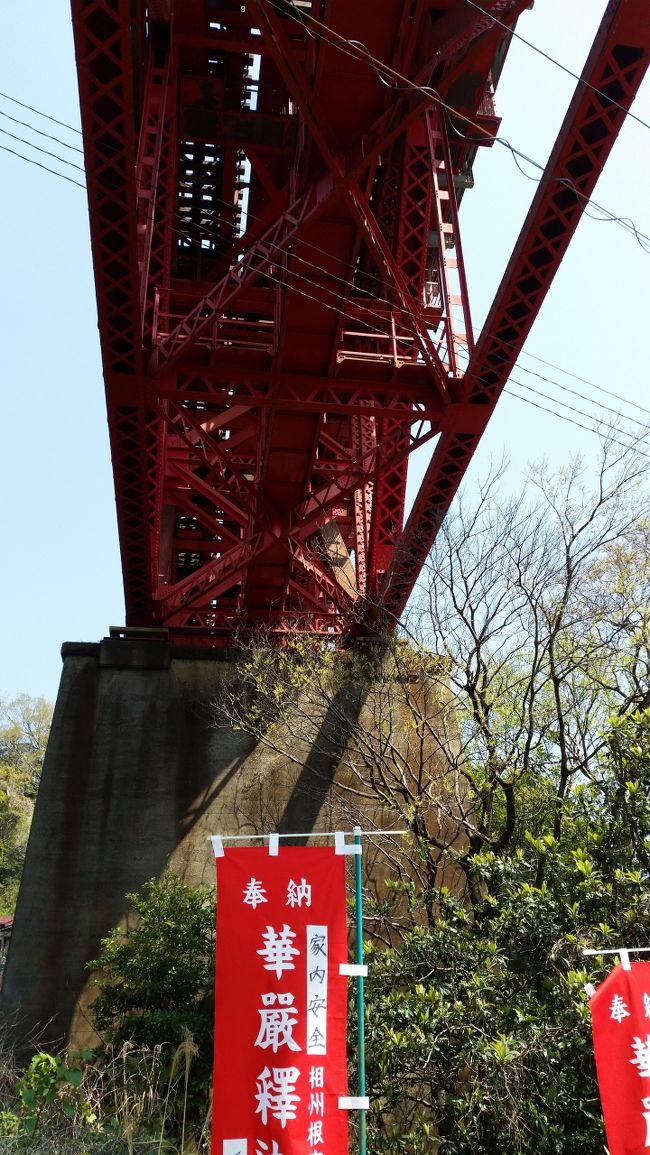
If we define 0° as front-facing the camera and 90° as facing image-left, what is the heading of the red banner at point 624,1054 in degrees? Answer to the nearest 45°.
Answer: approximately 0°

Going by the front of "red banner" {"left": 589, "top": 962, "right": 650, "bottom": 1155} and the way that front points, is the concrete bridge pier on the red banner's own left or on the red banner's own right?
on the red banner's own right

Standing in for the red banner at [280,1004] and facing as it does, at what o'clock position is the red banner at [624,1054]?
the red banner at [624,1054] is roughly at 9 o'clock from the red banner at [280,1004].

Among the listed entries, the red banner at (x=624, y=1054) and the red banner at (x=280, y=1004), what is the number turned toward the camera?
2

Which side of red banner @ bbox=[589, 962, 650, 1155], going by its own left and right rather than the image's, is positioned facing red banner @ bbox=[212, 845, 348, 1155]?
right

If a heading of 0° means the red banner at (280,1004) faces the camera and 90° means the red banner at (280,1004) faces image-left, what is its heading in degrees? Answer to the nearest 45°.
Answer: approximately 0°

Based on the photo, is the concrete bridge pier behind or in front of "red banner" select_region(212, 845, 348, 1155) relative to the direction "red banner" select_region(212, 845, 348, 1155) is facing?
behind

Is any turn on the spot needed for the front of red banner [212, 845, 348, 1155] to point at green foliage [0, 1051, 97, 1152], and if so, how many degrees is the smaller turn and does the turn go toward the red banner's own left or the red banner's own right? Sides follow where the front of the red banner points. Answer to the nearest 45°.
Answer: approximately 135° to the red banner's own right

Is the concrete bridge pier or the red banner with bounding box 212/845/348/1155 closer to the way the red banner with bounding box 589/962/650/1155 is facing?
the red banner
